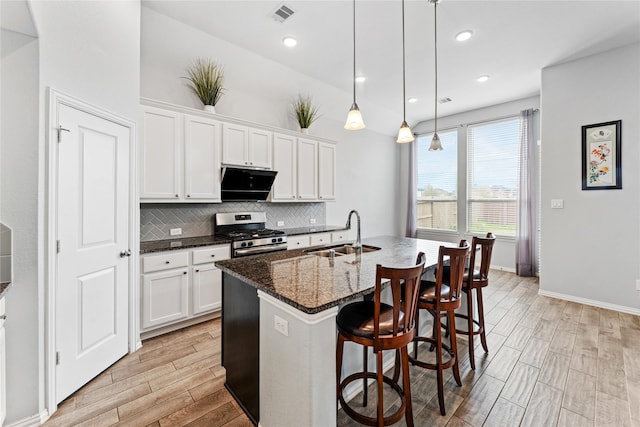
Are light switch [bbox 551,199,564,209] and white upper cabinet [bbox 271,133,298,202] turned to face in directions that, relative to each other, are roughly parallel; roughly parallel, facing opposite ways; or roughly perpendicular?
roughly perpendicular

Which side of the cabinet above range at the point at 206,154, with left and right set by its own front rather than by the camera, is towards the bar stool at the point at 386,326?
front

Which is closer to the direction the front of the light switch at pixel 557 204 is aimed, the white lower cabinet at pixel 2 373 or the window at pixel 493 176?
the white lower cabinet

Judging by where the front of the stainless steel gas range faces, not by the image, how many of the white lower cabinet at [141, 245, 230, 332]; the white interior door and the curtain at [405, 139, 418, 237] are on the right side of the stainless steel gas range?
2

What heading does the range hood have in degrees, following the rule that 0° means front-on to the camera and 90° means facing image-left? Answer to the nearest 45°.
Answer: approximately 315°

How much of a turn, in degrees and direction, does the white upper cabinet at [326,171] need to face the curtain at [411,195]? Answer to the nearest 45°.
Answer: approximately 90° to its left

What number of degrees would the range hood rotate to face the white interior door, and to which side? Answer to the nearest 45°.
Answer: approximately 90° to its right
